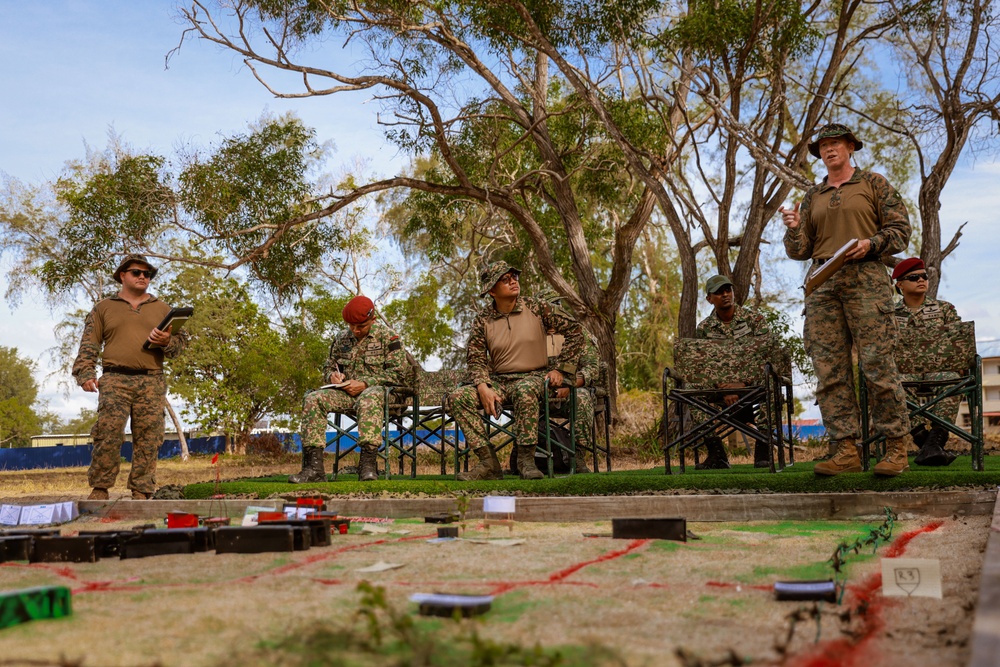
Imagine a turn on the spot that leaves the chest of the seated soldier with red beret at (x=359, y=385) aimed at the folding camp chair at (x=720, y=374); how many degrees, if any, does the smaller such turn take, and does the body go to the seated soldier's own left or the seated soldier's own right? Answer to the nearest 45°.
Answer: approximately 90° to the seated soldier's own left

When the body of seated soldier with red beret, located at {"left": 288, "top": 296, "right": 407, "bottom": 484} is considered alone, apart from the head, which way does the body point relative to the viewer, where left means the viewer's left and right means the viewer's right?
facing the viewer and to the left of the viewer

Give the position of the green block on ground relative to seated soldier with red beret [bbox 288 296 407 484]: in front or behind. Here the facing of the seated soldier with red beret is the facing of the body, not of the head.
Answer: in front

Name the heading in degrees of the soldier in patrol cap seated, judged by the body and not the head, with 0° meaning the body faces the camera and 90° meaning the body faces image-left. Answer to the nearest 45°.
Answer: approximately 0°

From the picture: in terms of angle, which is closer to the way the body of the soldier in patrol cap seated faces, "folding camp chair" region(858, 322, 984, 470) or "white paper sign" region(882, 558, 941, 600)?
the white paper sign

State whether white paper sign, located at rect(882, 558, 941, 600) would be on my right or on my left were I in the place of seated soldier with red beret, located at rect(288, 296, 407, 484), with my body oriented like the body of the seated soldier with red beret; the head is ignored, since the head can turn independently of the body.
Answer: on my left

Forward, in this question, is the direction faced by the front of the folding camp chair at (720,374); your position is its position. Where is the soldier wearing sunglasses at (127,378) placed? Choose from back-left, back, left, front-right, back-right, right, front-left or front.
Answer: right

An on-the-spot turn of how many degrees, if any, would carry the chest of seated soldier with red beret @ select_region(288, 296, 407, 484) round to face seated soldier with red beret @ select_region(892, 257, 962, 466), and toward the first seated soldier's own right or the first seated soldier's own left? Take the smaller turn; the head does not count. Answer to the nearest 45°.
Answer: approximately 135° to the first seated soldier's own left

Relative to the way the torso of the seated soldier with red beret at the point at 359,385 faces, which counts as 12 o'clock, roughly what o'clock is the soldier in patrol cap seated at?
The soldier in patrol cap seated is roughly at 8 o'clock from the seated soldier with red beret.
